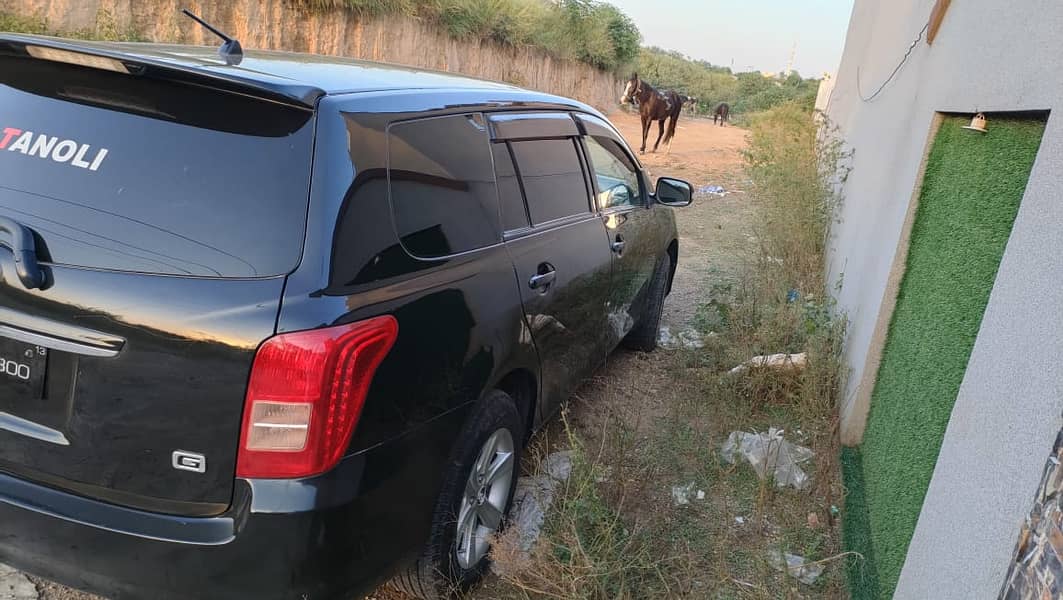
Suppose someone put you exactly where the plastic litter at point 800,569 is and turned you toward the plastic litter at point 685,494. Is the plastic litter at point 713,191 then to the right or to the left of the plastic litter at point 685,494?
right

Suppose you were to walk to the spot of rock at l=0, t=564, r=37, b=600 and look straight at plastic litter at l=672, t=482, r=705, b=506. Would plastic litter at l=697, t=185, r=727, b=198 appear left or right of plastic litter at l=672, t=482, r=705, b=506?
left

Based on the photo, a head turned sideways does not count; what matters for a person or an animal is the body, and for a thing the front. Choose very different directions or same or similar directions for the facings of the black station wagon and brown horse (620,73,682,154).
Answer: very different directions

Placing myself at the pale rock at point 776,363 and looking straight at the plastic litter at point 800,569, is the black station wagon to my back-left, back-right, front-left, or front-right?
front-right

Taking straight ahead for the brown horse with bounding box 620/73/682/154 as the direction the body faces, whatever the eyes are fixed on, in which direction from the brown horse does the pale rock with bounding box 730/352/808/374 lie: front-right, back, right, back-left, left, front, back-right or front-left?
front-left

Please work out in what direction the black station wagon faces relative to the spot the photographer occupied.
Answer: facing away from the viewer and to the right of the viewer

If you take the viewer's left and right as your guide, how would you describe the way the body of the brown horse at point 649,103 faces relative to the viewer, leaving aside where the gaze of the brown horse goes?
facing the viewer and to the left of the viewer

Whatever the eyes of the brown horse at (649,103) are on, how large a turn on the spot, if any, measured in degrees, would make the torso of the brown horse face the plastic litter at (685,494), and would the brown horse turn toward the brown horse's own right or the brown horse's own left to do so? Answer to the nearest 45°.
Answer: approximately 45° to the brown horse's own left

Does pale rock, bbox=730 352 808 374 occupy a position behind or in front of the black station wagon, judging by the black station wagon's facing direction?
in front

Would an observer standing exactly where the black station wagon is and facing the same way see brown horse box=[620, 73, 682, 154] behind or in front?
in front
